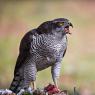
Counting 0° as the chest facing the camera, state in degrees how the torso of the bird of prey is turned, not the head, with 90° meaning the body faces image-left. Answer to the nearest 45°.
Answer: approximately 315°
